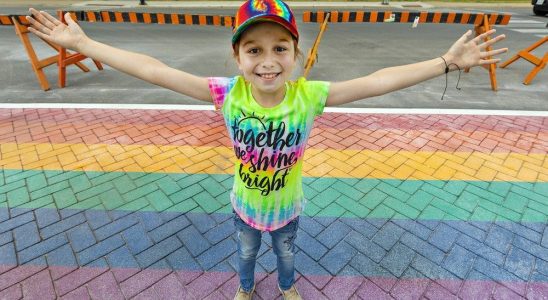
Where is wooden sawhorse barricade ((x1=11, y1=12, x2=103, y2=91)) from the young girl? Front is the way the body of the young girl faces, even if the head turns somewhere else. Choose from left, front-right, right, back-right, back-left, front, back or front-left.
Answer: back-right

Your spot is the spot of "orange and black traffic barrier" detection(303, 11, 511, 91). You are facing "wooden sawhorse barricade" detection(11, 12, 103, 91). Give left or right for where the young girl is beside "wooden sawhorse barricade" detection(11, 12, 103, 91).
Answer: left

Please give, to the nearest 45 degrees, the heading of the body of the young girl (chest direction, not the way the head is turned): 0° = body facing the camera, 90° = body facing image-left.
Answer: approximately 0°

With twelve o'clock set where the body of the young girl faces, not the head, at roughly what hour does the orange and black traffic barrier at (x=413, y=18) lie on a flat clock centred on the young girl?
The orange and black traffic barrier is roughly at 7 o'clock from the young girl.
